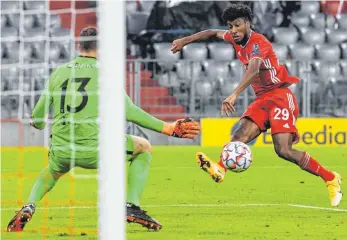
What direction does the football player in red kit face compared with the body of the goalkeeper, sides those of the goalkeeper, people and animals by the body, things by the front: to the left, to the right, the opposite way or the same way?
the opposite way

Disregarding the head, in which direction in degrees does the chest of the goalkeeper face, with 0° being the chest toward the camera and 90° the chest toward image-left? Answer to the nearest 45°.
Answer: approximately 225°

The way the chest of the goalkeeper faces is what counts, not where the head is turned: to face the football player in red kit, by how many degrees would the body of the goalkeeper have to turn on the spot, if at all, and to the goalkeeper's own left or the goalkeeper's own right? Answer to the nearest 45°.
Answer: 0° — they already face them

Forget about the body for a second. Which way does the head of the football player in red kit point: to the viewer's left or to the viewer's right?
to the viewer's left

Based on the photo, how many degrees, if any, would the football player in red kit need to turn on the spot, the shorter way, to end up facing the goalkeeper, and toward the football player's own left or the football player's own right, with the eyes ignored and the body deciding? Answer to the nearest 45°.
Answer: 0° — they already face them
